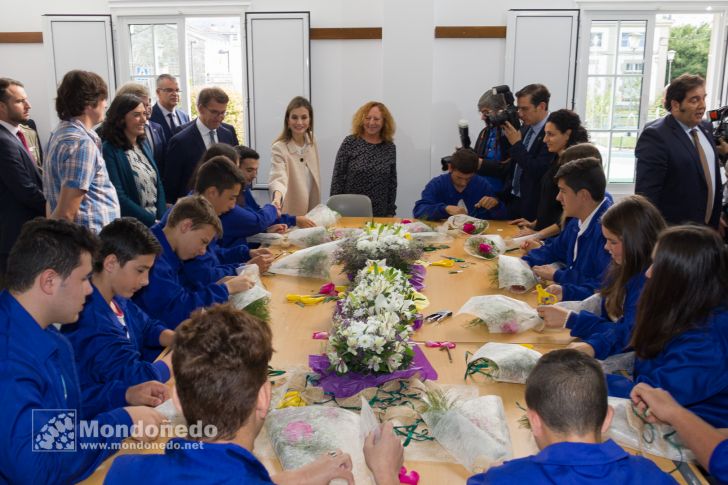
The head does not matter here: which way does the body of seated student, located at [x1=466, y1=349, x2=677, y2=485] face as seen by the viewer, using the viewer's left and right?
facing away from the viewer

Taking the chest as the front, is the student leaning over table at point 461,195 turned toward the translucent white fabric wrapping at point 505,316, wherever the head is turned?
yes

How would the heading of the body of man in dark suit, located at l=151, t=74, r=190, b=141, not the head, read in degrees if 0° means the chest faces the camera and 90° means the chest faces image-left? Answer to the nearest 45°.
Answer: approximately 315°

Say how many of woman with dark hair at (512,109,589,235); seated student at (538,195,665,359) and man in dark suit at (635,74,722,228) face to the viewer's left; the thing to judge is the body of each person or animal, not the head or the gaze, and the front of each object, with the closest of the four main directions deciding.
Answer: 2

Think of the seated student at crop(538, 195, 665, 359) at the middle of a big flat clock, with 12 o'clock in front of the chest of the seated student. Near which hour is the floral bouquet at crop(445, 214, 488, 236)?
The floral bouquet is roughly at 2 o'clock from the seated student.

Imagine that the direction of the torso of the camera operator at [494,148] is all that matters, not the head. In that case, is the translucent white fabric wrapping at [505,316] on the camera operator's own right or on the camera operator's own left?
on the camera operator's own left

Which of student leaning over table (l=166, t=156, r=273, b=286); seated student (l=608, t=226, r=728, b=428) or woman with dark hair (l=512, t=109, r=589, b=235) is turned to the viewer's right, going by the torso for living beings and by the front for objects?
the student leaning over table

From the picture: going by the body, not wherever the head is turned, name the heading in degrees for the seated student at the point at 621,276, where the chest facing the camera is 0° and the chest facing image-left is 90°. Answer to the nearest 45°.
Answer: approximately 90°

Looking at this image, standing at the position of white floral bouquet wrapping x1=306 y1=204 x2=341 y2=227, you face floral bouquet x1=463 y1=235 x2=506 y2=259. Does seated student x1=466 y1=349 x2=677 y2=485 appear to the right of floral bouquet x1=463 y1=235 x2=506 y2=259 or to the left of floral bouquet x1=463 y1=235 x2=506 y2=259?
right

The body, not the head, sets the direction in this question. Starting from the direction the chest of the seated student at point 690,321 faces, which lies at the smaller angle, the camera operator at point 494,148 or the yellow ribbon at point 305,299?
the yellow ribbon

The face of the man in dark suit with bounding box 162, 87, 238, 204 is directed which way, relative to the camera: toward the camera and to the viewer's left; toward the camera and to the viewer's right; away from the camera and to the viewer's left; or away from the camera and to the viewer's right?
toward the camera and to the viewer's right
